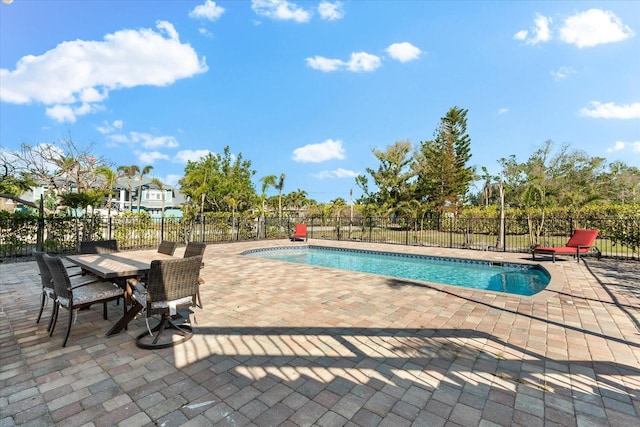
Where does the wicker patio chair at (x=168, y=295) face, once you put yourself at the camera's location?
facing away from the viewer and to the left of the viewer

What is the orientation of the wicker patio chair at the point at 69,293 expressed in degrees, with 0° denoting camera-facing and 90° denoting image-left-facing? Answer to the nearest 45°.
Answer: approximately 225°

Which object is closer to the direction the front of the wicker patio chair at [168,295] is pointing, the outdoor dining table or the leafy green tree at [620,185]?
the outdoor dining table

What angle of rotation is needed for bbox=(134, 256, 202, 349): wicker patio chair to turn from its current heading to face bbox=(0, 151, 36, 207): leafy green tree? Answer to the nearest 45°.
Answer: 0° — it already faces it

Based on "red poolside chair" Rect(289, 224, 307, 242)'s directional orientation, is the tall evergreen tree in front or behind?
behind

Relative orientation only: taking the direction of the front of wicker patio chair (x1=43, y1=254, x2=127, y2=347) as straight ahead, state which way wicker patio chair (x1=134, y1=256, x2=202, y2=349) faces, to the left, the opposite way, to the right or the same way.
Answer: to the left

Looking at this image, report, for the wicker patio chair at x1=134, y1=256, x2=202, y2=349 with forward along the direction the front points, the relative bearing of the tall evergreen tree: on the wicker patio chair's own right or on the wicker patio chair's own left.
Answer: on the wicker patio chair's own right

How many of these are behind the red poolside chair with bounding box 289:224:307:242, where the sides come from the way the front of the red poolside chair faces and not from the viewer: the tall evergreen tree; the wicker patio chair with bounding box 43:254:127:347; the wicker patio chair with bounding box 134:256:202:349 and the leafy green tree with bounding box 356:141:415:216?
2

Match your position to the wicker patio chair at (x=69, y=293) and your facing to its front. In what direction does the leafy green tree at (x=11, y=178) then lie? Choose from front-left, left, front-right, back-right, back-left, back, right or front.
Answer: front-left
